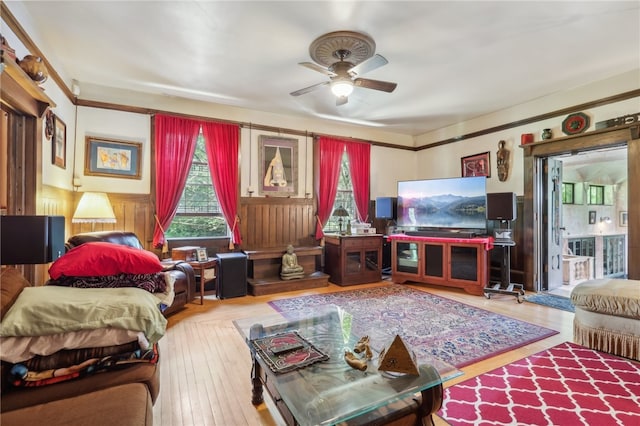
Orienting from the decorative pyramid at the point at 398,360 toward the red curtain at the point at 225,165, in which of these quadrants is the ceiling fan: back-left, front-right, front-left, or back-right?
front-right

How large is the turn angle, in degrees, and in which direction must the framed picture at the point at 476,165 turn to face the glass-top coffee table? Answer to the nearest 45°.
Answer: approximately 45° to its left

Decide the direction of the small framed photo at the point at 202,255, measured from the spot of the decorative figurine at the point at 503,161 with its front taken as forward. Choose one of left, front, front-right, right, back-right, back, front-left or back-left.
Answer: front

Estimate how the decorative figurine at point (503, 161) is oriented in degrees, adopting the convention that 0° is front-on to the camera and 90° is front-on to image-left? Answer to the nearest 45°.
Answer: approximately 45°

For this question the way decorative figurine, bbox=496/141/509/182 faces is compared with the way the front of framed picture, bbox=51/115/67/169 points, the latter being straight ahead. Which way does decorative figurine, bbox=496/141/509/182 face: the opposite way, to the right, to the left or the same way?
the opposite way

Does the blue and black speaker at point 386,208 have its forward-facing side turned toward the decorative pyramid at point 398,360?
yes

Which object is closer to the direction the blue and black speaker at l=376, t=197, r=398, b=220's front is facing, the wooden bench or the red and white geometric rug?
the red and white geometric rug

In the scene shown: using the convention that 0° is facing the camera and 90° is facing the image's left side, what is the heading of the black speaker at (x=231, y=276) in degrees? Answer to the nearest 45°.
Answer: approximately 315°

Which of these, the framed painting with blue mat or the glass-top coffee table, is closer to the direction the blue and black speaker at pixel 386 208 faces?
the glass-top coffee table

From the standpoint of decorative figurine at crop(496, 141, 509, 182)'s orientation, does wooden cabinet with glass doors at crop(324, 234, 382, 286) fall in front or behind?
in front

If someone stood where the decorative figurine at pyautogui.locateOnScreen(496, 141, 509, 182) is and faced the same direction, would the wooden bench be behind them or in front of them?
in front
